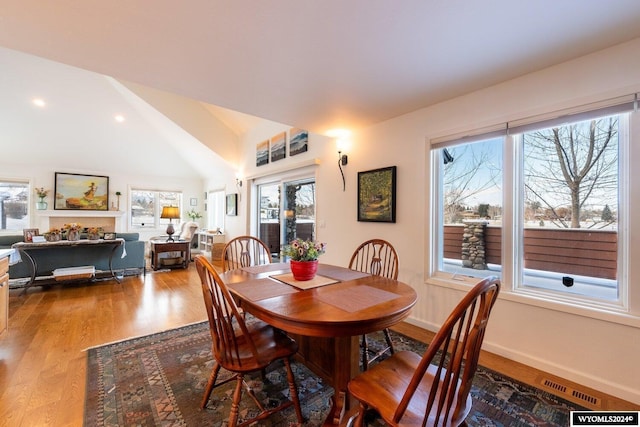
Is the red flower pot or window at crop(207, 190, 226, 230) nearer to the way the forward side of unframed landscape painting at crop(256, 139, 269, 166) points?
the red flower pot

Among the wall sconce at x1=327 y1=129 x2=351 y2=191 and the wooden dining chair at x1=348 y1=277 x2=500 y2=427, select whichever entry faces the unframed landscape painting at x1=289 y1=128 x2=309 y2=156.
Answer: the wooden dining chair

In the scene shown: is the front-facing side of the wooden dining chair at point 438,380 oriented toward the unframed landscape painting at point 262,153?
yes

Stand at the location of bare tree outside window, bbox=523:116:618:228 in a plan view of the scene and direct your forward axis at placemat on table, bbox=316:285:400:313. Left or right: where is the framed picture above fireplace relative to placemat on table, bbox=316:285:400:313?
right

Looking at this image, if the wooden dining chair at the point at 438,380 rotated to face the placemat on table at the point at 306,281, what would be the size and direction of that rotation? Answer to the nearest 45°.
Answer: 0° — it already faces it

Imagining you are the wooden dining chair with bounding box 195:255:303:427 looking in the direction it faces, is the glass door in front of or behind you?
in front

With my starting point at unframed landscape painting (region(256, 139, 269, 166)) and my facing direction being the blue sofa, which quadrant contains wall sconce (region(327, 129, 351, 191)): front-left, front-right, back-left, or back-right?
back-left

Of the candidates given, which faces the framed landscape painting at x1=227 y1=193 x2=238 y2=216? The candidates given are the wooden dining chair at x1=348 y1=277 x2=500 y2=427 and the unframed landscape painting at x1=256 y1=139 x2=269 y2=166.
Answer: the wooden dining chair

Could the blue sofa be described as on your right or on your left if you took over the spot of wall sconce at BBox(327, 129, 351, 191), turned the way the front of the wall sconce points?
on your right

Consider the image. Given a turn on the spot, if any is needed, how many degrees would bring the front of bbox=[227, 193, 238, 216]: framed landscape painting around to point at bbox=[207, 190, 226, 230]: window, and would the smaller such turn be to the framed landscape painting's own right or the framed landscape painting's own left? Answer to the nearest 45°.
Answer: approximately 135° to the framed landscape painting's own right

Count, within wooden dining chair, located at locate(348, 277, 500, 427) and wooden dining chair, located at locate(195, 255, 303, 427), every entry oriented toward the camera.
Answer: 0
